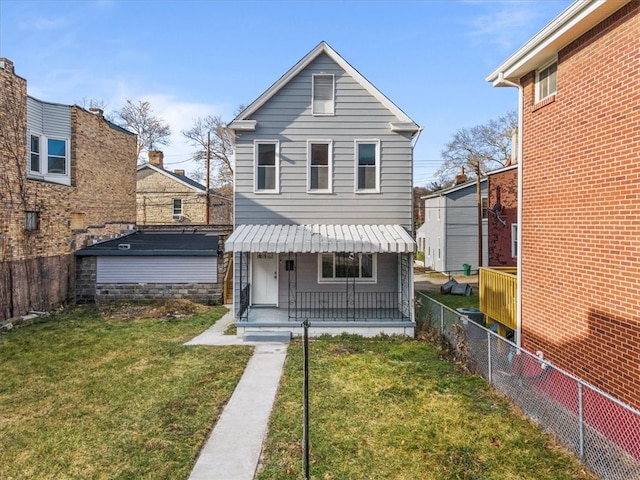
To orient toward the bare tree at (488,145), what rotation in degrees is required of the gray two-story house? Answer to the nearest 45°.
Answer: approximately 135° to its left

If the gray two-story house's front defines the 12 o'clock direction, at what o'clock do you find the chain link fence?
The chain link fence is roughly at 11 o'clock from the gray two-story house.

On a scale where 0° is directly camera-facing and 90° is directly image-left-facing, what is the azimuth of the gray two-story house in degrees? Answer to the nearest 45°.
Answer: approximately 0°

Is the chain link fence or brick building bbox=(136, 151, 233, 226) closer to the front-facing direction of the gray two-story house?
the chain link fence

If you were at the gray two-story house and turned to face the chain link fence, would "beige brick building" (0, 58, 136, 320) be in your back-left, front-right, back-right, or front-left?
back-right

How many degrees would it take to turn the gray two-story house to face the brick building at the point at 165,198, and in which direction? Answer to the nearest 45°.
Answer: approximately 135° to its right

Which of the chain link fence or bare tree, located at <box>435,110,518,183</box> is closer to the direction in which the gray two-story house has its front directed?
the chain link fence

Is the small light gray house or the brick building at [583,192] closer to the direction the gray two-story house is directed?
the brick building

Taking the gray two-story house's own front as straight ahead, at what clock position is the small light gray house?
The small light gray house is roughly at 7 o'clock from the gray two-story house.

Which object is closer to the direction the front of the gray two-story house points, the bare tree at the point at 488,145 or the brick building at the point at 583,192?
the brick building

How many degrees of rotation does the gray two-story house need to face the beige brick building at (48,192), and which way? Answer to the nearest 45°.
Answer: approximately 90° to its right

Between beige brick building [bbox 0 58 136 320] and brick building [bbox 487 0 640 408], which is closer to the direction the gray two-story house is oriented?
the brick building
